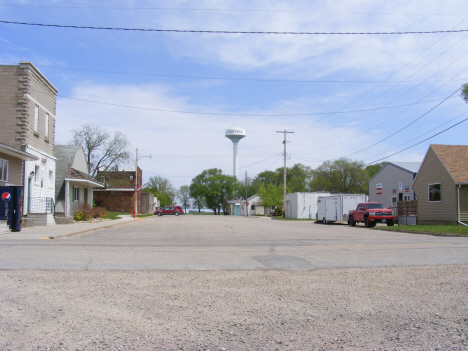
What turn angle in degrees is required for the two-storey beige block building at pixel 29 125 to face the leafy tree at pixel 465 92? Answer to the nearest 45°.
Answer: approximately 45° to its left

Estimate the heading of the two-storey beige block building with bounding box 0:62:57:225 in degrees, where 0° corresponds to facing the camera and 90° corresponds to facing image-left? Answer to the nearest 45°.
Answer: approximately 315°

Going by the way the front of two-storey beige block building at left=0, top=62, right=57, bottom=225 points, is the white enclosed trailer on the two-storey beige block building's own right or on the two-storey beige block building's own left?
on the two-storey beige block building's own left
